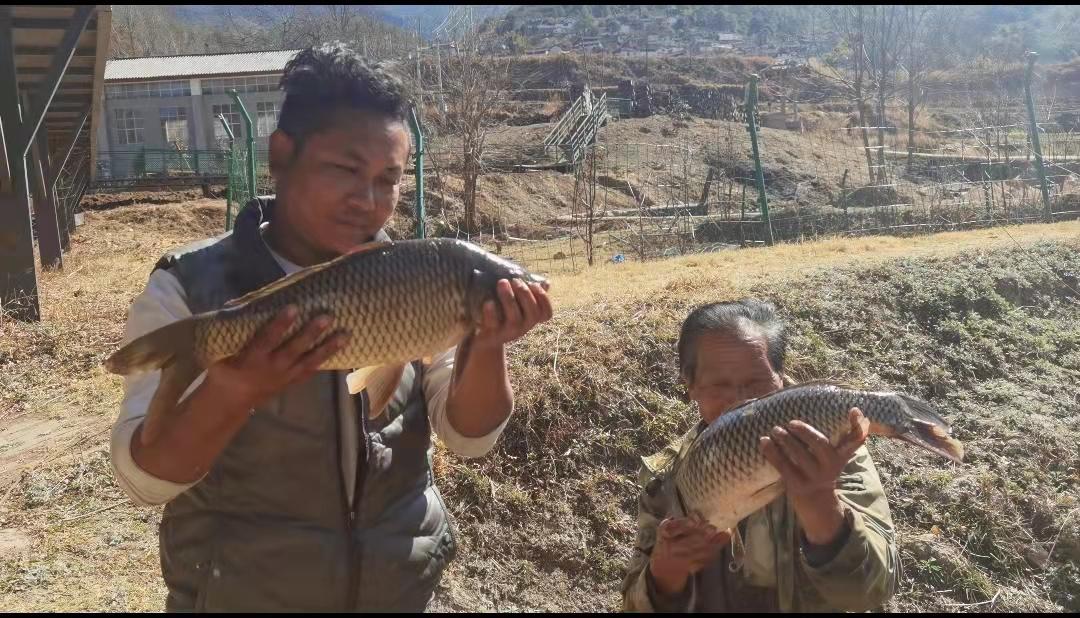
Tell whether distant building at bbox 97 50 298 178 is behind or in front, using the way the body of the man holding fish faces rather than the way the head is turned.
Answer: behind

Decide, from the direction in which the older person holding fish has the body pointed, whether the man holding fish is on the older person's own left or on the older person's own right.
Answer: on the older person's own right

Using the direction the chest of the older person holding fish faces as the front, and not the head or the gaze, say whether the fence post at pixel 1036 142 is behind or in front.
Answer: behind

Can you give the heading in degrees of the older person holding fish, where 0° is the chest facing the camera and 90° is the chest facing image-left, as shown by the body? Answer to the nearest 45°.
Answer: approximately 0°

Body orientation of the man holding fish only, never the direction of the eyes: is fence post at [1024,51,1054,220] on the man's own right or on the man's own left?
on the man's own left

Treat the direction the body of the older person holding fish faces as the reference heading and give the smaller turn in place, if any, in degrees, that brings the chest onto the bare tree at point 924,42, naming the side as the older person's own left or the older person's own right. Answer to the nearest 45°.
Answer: approximately 180°

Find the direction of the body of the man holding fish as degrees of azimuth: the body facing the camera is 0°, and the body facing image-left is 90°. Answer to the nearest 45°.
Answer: approximately 315°

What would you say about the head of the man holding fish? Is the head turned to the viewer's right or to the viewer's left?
to the viewer's right

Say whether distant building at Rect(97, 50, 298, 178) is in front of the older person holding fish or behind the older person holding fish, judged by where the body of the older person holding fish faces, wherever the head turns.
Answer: behind
